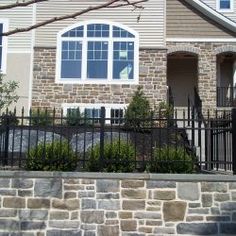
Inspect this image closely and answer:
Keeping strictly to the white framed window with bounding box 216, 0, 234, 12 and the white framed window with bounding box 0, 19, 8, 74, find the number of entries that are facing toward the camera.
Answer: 2

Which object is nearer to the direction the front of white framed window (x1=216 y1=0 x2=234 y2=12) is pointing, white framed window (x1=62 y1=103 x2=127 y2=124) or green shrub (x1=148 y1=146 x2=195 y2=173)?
the green shrub

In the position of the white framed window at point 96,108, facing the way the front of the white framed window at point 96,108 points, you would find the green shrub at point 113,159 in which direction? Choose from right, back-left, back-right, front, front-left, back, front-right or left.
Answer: front

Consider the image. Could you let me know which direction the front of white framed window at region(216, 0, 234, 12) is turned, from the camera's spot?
facing the viewer

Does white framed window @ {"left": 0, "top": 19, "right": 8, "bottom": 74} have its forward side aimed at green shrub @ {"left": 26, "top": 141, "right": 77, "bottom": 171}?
yes

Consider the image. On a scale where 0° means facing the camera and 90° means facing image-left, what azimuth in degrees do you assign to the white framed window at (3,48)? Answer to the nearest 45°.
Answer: approximately 0°

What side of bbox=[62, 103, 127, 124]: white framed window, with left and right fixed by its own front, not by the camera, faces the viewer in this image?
front

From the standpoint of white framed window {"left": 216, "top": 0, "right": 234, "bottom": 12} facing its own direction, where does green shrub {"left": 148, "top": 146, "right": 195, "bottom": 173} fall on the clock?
The green shrub is roughly at 12 o'clock from the white framed window.

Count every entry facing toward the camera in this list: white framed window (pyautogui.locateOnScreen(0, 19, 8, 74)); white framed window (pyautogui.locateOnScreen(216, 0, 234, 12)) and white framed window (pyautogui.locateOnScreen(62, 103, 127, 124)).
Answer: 3

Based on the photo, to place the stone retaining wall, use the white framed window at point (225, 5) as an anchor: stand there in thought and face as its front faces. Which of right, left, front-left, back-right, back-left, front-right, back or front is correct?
front

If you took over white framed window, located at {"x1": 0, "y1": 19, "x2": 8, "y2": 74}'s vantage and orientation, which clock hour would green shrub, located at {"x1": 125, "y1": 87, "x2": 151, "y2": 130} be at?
The green shrub is roughly at 10 o'clock from the white framed window.

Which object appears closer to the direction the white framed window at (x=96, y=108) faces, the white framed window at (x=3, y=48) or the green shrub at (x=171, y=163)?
the green shrub

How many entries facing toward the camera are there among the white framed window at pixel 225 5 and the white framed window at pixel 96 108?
2

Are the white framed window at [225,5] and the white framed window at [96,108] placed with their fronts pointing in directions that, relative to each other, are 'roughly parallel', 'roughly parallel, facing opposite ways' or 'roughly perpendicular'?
roughly parallel

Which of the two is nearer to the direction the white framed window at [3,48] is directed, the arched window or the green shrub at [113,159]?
the green shrub
